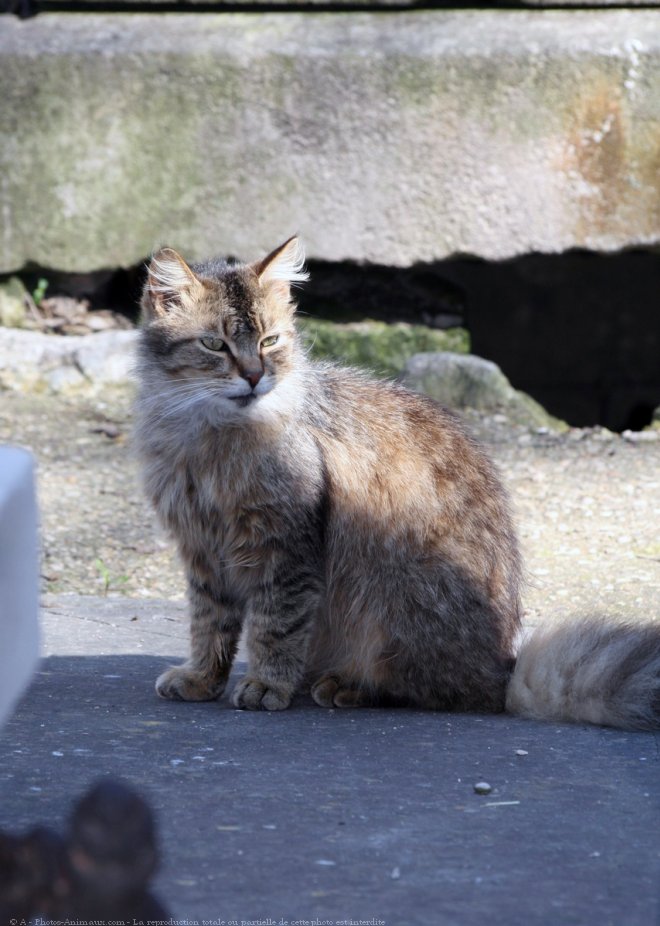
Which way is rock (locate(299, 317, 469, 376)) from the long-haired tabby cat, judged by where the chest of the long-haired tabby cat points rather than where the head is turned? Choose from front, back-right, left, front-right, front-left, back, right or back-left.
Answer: back-right

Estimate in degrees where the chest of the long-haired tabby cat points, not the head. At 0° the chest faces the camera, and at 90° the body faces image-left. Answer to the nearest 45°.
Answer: approximately 45°

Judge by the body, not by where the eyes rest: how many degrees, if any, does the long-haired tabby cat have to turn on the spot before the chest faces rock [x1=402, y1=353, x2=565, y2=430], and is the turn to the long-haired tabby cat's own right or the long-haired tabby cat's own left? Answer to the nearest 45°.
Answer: approximately 135° to the long-haired tabby cat's own right

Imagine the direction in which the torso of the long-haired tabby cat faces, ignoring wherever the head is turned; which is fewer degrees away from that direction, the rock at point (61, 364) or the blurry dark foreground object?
the blurry dark foreground object

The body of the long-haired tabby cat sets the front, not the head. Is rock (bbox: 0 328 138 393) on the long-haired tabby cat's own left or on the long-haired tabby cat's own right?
on the long-haired tabby cat's own right

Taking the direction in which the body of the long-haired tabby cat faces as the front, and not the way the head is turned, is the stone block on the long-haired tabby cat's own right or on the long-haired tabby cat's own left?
on the long-haired tabby cat's own right

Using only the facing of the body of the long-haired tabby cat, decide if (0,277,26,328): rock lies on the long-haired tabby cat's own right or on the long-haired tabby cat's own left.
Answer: on the long-haired tabby cat's own right
